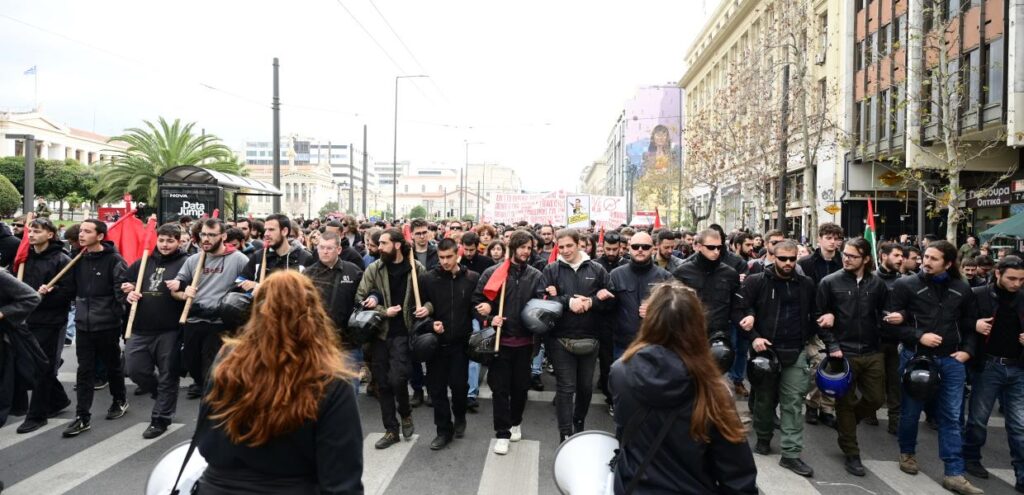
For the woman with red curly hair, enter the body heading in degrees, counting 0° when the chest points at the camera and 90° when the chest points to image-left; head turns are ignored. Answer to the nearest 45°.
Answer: approximately 180°

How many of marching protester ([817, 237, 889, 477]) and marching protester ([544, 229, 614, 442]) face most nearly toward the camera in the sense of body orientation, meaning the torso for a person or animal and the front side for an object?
2

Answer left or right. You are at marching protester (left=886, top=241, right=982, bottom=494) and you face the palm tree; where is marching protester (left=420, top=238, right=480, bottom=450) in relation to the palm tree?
left

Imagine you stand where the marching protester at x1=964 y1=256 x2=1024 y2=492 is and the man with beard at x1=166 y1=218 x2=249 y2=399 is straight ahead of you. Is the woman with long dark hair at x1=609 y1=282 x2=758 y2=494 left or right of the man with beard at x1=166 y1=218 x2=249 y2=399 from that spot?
left

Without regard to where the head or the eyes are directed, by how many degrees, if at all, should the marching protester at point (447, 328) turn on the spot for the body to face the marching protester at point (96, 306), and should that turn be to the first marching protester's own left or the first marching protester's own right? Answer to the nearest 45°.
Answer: approximately 90° to the first marching protester's own right

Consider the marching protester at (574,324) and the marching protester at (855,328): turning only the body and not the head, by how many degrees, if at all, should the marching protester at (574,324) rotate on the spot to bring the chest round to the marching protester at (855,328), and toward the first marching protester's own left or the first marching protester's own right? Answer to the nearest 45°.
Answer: approximately 90° to the first marching protester's own left

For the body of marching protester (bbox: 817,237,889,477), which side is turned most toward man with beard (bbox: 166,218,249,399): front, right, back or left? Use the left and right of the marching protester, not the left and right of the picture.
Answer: right

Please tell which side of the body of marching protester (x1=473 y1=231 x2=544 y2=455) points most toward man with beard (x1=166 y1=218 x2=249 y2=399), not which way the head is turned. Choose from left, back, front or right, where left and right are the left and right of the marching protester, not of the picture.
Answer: right

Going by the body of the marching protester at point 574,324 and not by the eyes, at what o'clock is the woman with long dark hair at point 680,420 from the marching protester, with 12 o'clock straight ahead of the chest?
The woman with long dark hair is roughly at 12 o'clock from the marching protester.

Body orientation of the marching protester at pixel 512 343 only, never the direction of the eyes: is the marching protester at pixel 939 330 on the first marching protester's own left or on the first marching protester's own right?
on the first marching protester's own left

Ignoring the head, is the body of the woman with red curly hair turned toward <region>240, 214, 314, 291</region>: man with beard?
yes
